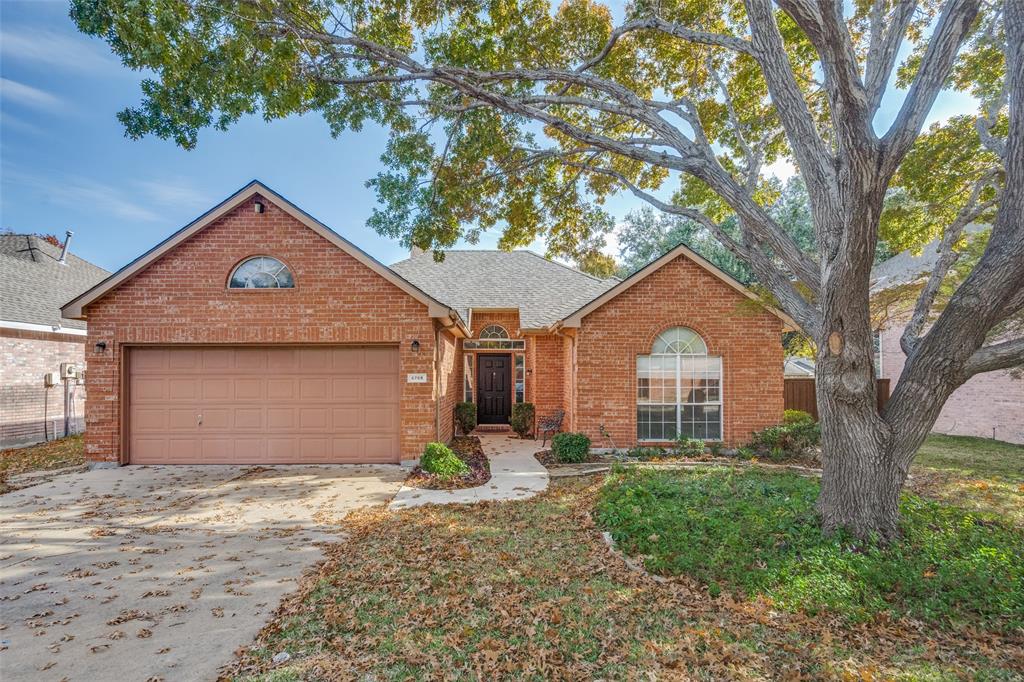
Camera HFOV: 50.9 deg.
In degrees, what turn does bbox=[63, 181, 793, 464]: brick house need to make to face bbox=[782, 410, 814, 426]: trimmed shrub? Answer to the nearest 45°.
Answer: approximately 90° to its left

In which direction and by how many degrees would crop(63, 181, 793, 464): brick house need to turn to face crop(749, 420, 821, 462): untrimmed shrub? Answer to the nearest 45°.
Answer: approximately 90° to its left

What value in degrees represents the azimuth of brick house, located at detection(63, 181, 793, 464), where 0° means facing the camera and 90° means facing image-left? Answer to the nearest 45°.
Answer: approximately 0°

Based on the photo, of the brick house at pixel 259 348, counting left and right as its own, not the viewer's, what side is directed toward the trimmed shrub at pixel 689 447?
left

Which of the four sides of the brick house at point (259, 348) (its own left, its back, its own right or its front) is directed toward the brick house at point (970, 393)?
left

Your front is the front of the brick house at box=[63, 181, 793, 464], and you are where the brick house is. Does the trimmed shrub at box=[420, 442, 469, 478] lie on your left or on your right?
on your left
